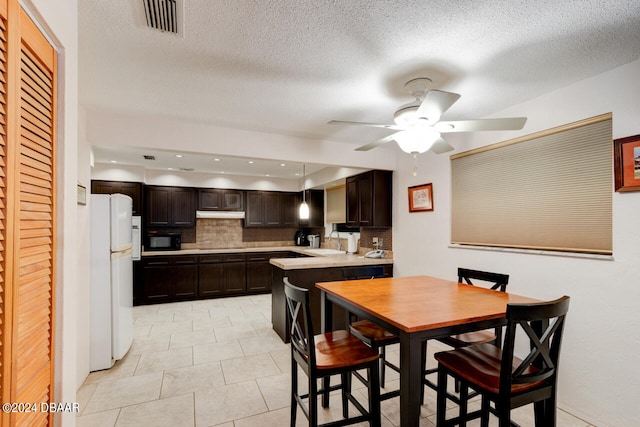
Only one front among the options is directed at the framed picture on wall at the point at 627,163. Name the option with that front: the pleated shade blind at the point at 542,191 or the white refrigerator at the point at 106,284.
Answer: the white refrigerator

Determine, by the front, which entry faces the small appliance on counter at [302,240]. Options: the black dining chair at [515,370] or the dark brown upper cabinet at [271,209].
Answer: the black dining chair

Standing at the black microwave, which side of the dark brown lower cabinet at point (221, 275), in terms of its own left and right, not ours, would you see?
right

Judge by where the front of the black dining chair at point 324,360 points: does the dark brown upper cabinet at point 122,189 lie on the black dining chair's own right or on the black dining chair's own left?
on the black dining chair's own left

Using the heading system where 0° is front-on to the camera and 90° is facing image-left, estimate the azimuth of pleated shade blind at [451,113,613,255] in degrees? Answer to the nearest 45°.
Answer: approximately 45°

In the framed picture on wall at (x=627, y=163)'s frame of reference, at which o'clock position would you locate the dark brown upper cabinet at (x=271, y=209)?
The dark brown upper cabinet is roughly at 2 o'clock from the framed picture on wall.

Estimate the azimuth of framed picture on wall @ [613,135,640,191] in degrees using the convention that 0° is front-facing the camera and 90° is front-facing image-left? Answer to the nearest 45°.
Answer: approximately 45°

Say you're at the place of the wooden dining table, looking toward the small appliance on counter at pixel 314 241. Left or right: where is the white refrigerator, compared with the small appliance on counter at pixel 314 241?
left

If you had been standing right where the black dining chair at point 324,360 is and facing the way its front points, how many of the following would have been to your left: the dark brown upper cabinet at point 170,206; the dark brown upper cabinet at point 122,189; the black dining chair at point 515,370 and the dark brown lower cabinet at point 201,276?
3

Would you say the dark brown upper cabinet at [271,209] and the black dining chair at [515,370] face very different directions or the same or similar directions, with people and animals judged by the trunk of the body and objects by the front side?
very different directions
